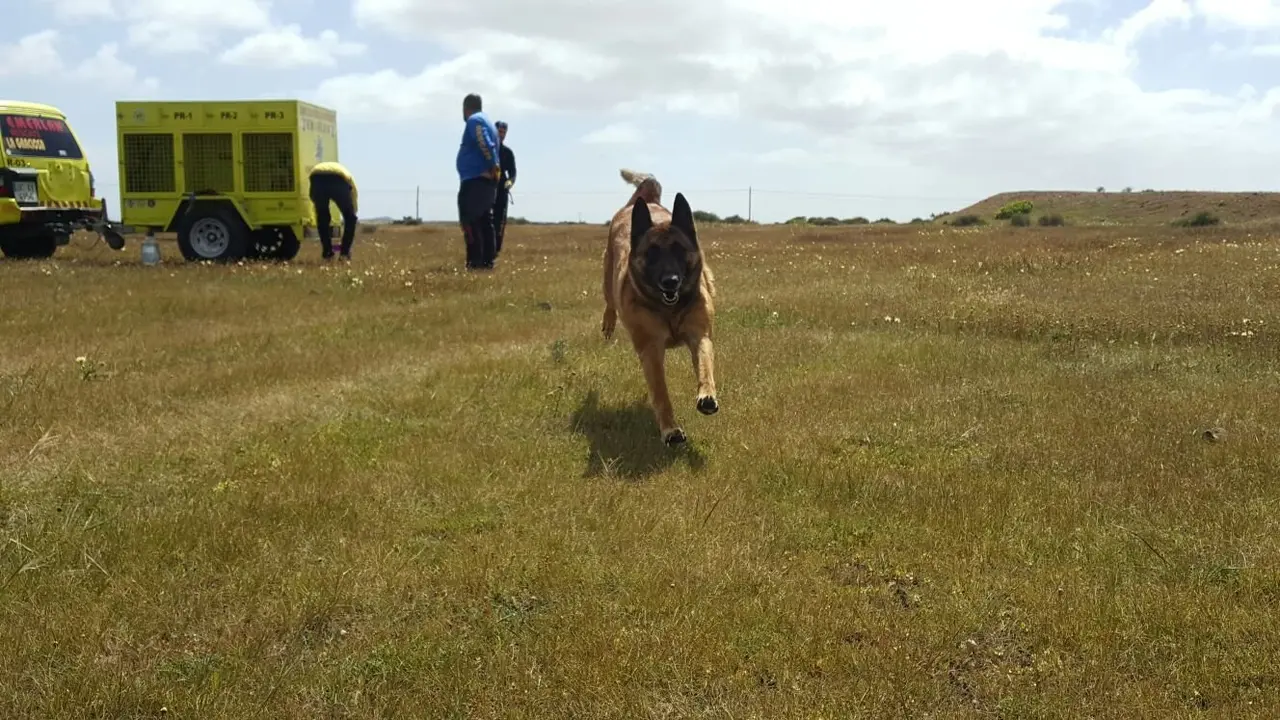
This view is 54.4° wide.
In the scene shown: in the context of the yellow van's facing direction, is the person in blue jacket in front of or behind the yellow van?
behind

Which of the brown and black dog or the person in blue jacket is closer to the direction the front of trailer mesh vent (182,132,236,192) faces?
the brown and black dog

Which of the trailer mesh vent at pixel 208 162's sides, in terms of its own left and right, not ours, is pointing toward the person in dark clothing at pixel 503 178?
left

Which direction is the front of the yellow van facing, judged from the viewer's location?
facing away from the viewer and to the left of the viewer

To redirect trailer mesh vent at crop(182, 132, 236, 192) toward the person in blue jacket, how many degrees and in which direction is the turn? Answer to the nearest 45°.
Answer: approximately 45° to its left

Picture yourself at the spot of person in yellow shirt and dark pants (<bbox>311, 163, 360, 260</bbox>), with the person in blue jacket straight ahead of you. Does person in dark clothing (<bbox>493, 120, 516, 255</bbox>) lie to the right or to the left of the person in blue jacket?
left

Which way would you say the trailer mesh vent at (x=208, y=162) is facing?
toward the camera

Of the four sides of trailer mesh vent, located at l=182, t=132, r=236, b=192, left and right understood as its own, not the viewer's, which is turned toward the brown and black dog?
front

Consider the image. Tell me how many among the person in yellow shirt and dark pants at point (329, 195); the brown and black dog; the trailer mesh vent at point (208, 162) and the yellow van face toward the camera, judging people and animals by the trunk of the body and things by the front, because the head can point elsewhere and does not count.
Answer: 2
